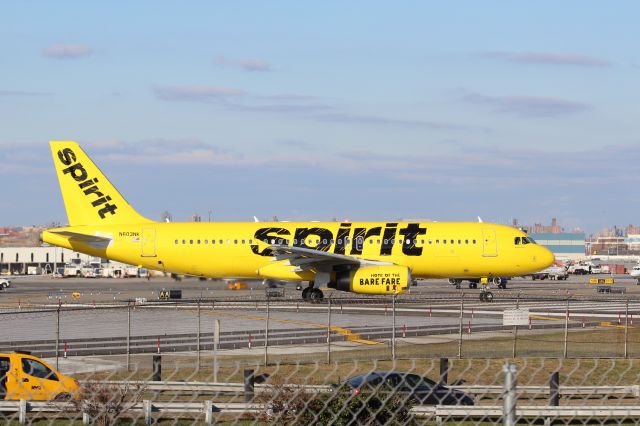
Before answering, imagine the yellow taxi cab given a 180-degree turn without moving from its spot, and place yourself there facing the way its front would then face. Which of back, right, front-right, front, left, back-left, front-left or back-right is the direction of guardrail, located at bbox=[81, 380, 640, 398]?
back-left

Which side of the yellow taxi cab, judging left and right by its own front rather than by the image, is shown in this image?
right

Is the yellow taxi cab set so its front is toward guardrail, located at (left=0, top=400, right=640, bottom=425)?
no
